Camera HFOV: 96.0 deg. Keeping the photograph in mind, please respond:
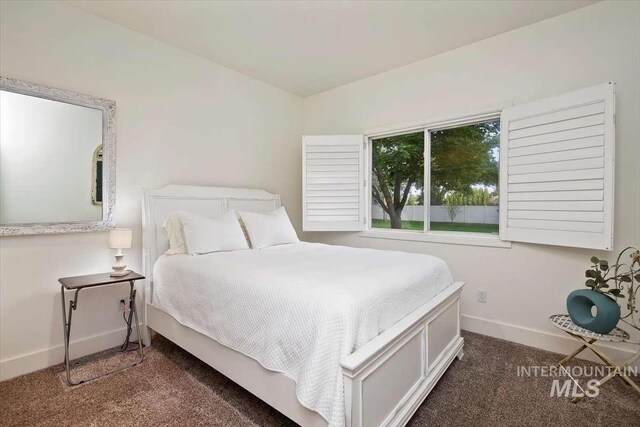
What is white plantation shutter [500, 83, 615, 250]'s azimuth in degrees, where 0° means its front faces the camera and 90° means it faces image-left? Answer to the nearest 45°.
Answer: approximately 45°

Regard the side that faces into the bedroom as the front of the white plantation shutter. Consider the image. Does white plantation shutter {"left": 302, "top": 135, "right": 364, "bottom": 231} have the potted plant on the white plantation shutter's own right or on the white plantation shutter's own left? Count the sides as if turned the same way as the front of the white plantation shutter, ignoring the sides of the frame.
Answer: on the white plantation shutter's own left

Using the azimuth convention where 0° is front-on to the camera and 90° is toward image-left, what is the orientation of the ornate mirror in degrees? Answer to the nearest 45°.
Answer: approximately 315°

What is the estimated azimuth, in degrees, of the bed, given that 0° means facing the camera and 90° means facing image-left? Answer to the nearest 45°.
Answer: approximately 315°

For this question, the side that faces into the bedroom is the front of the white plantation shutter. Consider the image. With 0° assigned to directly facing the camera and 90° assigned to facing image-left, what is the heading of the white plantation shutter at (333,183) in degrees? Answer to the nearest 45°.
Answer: approximately 0°

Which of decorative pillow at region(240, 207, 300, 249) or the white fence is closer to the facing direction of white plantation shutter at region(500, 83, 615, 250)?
the decorative pillow

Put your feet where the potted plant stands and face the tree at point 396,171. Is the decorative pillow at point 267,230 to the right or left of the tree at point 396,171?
left

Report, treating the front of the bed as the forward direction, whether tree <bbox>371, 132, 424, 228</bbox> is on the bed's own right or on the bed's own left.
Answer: on the bed's own left

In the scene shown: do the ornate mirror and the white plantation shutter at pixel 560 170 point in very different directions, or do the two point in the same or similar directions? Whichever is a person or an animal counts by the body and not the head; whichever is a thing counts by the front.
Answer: very different directions

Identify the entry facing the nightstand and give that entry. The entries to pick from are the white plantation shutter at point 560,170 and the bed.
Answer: the white plantation shutter

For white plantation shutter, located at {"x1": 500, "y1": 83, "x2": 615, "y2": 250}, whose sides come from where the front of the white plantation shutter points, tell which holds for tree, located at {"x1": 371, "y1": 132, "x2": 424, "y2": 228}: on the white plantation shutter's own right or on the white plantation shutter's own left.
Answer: on the white plantation shutter's own right

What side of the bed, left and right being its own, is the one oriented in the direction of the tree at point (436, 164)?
left
